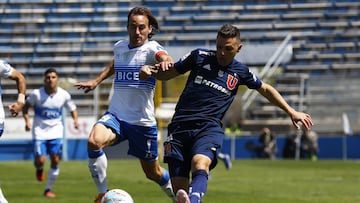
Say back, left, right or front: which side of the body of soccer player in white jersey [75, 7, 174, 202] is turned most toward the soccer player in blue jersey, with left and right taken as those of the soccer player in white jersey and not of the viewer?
left

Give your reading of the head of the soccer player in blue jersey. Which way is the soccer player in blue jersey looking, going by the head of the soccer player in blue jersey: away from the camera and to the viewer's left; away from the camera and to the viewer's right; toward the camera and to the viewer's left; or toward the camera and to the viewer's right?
toward the camera and to the viewer's left

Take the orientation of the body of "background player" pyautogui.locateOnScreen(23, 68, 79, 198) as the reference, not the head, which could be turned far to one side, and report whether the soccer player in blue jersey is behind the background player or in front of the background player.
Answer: in front

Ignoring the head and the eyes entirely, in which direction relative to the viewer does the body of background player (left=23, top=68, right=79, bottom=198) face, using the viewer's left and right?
facing the viewer

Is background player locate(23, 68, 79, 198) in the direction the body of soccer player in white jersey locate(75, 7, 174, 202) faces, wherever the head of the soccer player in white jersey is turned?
no

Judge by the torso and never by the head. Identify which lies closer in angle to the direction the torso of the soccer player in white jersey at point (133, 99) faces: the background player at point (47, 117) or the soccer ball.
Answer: the soccer ball

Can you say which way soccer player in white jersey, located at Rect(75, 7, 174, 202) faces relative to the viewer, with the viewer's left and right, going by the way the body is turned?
facing the viewer and to the left of the viewer

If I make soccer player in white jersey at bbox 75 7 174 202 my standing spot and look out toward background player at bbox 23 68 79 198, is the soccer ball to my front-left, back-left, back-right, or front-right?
back-left

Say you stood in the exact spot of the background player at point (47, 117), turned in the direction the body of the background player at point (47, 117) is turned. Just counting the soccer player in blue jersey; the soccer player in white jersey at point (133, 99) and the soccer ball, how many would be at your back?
0

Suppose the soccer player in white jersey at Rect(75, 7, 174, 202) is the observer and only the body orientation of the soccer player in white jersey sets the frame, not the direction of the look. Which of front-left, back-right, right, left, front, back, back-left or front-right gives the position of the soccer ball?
front-left

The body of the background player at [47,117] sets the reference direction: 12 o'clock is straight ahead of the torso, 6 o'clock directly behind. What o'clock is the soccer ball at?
The soccer ball is roughly at 12 o'clock from the background player.
